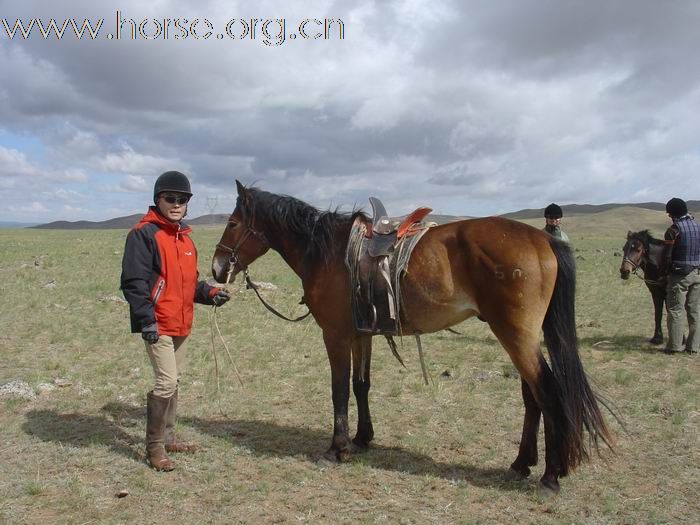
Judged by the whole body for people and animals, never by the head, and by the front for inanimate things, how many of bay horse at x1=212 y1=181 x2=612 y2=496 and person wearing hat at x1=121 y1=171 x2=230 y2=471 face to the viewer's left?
1

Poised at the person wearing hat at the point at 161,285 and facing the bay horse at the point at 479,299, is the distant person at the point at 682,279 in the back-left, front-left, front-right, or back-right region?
front-left

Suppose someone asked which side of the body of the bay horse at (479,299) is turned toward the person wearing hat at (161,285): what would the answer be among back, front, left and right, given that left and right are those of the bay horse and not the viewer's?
front

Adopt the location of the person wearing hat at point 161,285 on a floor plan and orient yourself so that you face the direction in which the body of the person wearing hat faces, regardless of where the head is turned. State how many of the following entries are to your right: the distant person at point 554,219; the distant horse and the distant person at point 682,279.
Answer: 0

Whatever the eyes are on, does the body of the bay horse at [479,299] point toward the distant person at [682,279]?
no

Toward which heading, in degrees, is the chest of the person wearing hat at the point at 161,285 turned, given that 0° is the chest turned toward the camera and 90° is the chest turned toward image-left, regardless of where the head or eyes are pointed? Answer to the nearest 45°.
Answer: approximately 315°

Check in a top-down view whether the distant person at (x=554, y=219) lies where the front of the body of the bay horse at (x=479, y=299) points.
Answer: no

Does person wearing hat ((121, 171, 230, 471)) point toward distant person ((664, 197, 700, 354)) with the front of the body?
no

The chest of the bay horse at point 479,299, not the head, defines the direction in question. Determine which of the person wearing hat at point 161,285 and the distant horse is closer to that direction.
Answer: the person wearing hat

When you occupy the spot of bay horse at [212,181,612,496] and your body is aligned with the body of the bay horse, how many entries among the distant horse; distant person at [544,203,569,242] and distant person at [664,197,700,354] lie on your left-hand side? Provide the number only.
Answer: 0

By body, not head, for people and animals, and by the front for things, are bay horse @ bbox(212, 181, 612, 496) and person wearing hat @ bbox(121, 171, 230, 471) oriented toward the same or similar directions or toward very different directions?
very different directions

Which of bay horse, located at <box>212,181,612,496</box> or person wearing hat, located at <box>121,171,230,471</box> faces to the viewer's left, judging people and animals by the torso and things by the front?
the bay horse

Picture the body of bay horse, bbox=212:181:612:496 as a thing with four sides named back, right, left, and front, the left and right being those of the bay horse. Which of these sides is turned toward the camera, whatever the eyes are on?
left
